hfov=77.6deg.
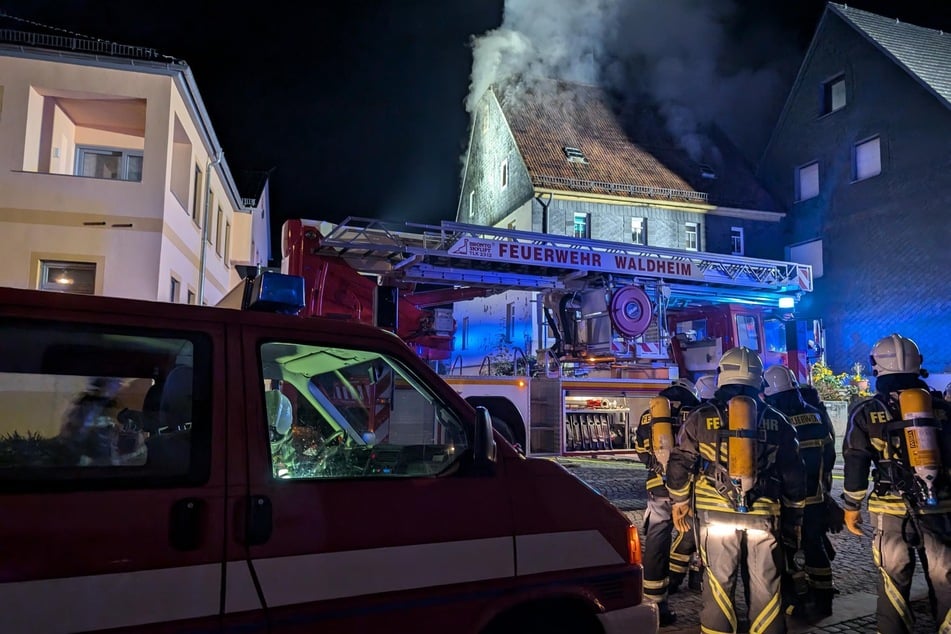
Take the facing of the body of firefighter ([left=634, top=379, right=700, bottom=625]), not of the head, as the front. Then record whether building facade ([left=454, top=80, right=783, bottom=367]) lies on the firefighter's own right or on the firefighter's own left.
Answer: on the firefighter's own left

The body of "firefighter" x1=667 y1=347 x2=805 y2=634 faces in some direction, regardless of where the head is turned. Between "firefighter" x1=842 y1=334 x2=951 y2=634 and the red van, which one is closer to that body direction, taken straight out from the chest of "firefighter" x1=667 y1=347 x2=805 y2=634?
the firefighter

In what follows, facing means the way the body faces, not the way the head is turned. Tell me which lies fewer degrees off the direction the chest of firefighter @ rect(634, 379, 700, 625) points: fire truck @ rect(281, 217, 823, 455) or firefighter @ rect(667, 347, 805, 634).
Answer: the fire truck

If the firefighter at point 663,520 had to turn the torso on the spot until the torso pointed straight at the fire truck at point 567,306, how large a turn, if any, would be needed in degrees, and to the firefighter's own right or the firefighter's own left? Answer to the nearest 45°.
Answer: approximately 45° to the firefighter's own left

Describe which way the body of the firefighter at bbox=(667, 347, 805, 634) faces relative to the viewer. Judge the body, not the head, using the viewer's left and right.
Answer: facing away from the viewer

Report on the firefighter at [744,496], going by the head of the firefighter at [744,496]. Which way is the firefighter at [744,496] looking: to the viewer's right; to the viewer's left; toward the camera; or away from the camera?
away from the camera

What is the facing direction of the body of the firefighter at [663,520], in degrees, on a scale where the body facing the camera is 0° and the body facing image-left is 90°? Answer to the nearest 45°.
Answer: approximately 225°

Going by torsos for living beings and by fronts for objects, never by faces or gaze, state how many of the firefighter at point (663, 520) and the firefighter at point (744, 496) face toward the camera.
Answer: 0

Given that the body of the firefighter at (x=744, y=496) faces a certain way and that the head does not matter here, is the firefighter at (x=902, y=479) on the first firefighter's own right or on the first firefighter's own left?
on the first firefighter's own right

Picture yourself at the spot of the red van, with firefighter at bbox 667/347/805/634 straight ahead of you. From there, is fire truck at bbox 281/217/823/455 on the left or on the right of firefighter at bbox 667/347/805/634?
left

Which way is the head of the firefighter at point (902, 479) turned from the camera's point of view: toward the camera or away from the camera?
away from the camera

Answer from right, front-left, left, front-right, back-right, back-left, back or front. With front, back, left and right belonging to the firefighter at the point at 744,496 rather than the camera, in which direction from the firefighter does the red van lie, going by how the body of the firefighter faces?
back-left

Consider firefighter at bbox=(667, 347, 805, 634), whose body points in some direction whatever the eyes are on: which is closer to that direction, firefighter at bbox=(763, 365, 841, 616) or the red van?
the firefighter

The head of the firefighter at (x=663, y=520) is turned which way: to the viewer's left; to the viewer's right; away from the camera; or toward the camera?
away from the camera
